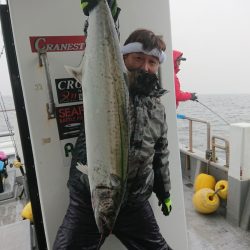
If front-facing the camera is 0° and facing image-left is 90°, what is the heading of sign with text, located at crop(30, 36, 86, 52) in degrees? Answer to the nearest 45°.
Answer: approximately 0°

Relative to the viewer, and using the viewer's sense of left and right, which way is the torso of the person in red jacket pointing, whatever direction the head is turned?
facing to the right of the viewer

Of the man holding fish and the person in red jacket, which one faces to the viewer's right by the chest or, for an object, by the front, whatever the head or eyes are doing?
the person in red jacket

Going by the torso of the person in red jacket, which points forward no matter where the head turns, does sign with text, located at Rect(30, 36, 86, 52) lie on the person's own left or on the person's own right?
on the person's own right

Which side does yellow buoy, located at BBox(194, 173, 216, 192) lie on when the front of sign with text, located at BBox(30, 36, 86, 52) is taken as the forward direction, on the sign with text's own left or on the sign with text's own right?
on the sign with text's own left

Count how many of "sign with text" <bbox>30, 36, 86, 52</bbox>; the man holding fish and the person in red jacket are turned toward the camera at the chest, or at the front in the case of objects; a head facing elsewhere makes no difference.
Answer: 2

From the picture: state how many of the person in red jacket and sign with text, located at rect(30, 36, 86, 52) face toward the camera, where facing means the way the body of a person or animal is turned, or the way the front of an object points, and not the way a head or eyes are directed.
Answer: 1
